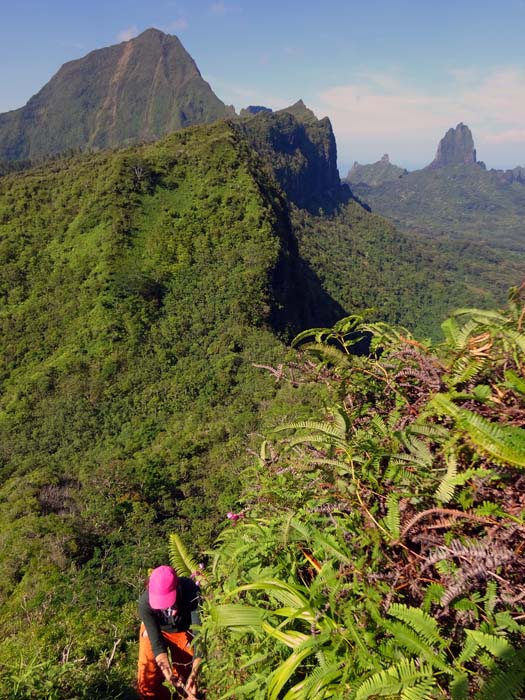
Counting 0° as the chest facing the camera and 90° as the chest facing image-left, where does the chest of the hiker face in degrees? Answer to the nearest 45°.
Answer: approximately 0°
